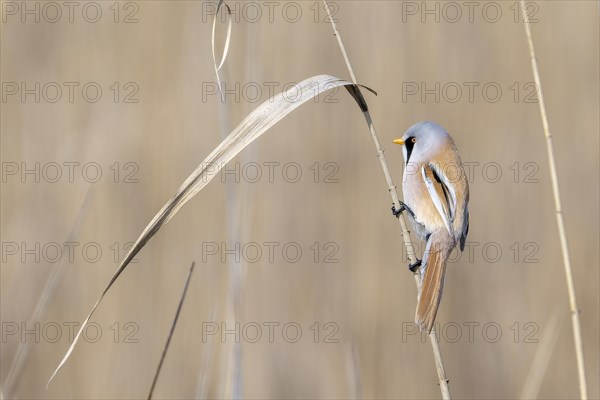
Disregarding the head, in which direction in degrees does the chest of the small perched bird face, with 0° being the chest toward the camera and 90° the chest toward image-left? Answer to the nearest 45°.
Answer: approximately 90°

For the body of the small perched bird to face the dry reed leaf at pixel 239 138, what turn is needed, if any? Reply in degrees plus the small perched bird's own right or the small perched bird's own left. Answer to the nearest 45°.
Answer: approximately 45° to the small perched bird's own left
